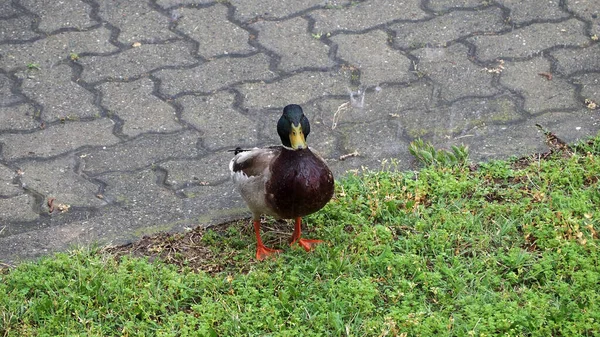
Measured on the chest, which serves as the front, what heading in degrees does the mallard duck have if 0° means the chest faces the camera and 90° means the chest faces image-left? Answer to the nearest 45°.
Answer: approximately 315°

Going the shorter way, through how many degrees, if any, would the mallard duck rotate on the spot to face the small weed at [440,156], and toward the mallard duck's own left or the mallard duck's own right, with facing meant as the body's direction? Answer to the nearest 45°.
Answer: approximately 90° to the mallard duck's own left
